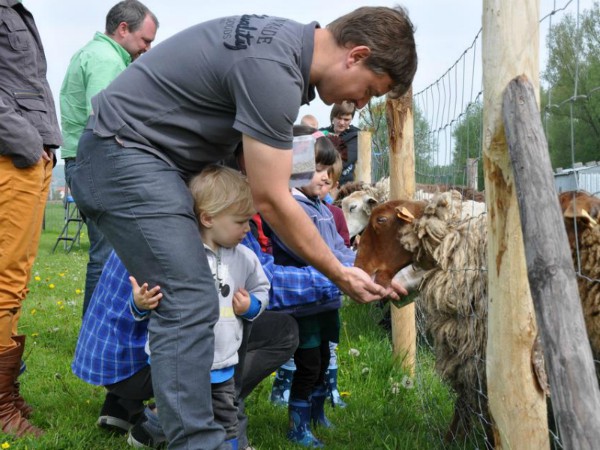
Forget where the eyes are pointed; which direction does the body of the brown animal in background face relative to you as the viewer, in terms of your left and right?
facing to the left of the viewer

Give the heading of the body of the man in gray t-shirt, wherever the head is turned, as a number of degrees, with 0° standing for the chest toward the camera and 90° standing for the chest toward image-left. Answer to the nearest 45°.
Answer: approximately 270°

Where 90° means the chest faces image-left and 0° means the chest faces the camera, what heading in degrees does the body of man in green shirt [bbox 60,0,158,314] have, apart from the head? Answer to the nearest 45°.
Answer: approximately 270°

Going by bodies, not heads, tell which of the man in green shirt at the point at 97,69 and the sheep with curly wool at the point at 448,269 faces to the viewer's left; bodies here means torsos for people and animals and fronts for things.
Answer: the sheep with curly wool

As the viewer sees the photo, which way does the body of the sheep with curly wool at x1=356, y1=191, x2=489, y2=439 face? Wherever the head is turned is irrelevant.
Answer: to the viewer's left

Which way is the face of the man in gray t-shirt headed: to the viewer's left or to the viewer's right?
to the viewer's right

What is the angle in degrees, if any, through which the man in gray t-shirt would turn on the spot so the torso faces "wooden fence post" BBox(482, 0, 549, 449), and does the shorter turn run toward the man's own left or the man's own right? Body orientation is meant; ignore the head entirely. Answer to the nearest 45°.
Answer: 0° — they already face it
